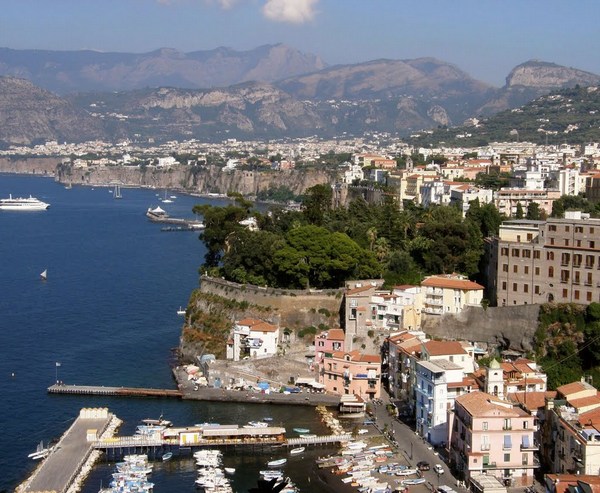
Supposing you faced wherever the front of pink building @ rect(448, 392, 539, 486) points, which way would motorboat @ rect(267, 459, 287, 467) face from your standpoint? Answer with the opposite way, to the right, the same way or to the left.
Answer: to the left

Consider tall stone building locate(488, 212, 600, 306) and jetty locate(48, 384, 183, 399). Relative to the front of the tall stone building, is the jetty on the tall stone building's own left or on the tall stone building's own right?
on the tall stone building's own right

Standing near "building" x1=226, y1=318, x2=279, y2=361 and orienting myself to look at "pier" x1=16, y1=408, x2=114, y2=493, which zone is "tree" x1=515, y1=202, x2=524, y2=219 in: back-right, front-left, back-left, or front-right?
back-left

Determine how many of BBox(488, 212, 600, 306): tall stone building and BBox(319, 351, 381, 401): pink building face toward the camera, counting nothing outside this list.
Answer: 2

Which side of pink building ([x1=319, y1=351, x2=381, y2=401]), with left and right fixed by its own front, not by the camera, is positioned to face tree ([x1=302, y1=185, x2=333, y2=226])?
back

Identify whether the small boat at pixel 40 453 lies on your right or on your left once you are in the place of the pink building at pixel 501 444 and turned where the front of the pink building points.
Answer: on your right

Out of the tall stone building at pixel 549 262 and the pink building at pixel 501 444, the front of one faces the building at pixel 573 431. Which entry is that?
the tall stone building

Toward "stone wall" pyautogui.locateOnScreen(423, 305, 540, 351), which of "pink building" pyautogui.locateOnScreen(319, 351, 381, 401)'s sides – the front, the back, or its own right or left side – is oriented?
left

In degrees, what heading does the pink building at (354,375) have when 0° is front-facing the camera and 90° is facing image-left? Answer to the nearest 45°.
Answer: approximately 0°

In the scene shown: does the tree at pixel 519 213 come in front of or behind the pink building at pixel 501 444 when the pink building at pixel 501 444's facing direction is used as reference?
behind

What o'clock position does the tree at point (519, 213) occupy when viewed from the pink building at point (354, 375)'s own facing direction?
The tree is roughly at 7 o'clock from the pink building.

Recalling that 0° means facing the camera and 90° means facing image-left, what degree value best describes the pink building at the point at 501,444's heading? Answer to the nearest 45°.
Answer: approximately 0°

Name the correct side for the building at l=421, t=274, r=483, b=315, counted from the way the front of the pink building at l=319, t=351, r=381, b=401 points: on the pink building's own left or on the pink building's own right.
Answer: on the pink building's own left
